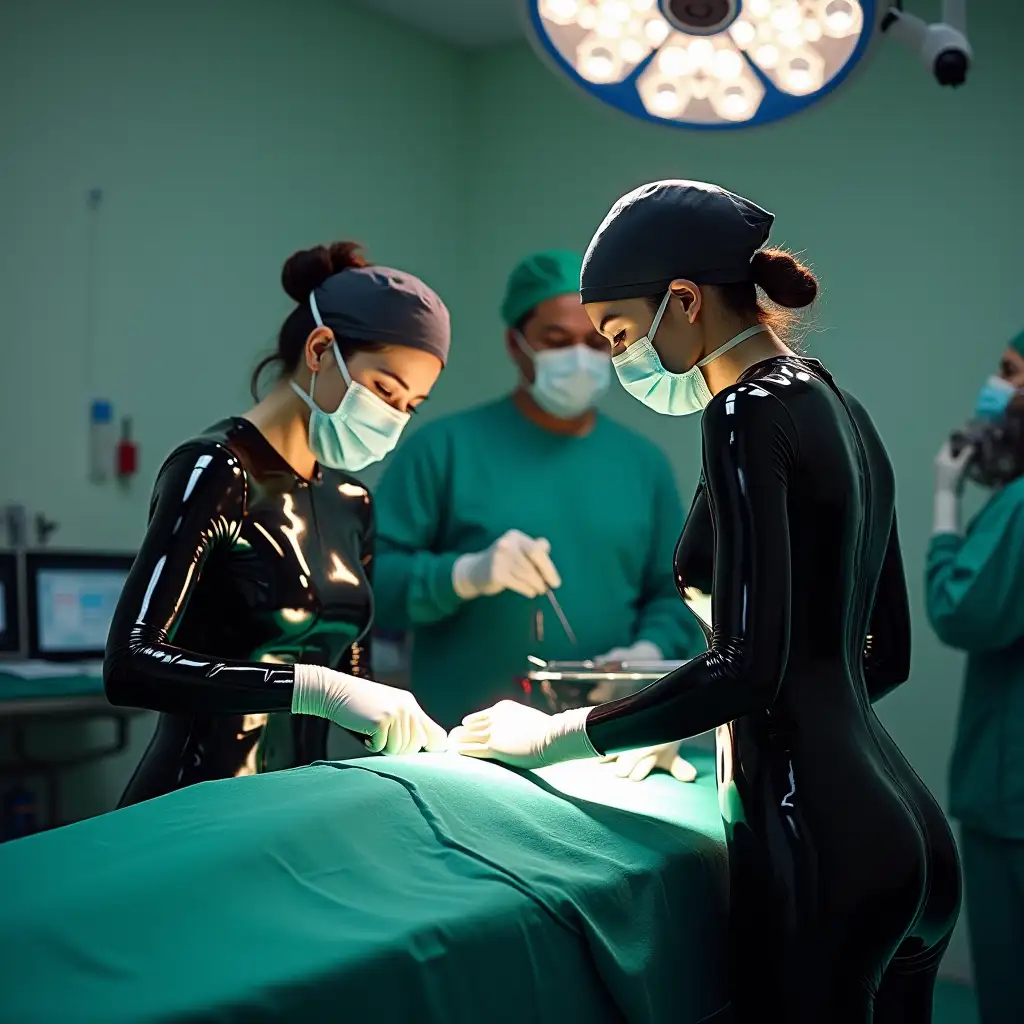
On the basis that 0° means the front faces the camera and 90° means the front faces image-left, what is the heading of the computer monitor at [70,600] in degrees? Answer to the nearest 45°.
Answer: approximately 0°

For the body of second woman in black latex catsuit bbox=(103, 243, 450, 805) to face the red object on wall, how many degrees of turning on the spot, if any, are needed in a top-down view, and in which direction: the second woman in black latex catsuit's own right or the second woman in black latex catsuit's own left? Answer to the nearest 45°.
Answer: approximately 135° to the second woman in black latex catsuit's own left

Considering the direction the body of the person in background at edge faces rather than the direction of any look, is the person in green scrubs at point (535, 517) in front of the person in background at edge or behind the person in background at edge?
in front

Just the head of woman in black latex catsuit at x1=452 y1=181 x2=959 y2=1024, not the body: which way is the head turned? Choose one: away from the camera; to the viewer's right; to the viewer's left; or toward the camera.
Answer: to the viewer's left

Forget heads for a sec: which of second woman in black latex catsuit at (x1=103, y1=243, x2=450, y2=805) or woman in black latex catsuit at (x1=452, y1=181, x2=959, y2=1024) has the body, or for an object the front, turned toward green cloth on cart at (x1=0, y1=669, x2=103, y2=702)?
the woman in black latex catsuit

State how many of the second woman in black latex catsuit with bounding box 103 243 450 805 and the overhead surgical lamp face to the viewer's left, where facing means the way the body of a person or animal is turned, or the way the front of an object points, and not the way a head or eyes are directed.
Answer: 0

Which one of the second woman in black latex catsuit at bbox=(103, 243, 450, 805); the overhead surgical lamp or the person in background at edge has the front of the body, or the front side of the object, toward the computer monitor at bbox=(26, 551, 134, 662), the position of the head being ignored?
the person in background at edge

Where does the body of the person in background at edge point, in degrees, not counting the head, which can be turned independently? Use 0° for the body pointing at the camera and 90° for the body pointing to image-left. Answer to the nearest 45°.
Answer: approximately 90°

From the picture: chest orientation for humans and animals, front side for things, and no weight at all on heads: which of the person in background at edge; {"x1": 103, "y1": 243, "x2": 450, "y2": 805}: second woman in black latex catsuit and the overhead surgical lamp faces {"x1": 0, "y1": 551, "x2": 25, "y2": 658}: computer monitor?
the person in background at edge

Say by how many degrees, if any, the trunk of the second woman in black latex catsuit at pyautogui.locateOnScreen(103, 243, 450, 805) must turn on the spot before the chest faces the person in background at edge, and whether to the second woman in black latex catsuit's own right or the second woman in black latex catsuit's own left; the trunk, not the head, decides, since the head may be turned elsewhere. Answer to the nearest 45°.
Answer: approximately 90° to the second woman in black latex catsuit's own left
